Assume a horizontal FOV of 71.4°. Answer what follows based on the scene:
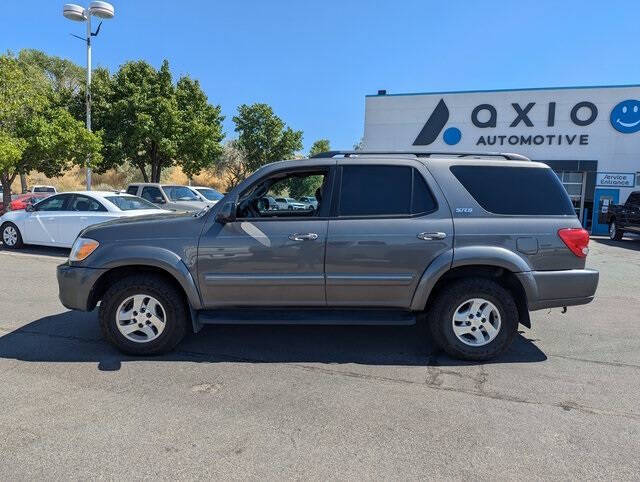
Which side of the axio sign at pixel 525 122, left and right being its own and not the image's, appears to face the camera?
front

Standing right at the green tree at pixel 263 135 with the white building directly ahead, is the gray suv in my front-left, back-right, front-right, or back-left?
front-right

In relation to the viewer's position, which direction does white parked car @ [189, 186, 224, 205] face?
facing the viewer and to the right of the viewer

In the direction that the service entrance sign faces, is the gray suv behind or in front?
in front

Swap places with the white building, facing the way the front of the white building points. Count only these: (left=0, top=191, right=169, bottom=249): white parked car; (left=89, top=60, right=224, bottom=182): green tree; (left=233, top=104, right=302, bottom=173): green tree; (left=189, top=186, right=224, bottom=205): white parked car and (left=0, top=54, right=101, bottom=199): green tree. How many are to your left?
0

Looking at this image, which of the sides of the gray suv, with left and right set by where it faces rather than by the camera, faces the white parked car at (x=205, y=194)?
right

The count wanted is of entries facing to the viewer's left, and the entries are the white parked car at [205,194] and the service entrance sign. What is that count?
0

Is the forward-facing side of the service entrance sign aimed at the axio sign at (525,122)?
no

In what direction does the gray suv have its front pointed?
to the viewer's left

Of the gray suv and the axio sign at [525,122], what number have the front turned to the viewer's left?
1

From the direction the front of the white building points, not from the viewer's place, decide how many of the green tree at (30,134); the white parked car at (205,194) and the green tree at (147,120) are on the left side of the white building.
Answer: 0

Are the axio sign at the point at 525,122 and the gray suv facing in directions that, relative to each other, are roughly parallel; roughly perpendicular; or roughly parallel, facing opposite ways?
roughly perpendicular

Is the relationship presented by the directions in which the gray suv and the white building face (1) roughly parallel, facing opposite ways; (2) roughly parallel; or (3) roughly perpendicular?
roughly perpendicular

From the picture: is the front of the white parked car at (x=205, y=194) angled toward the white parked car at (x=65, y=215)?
no

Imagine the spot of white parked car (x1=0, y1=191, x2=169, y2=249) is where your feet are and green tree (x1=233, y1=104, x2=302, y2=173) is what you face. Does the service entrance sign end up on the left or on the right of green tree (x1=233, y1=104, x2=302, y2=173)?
right

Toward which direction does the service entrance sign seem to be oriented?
toward the camera
